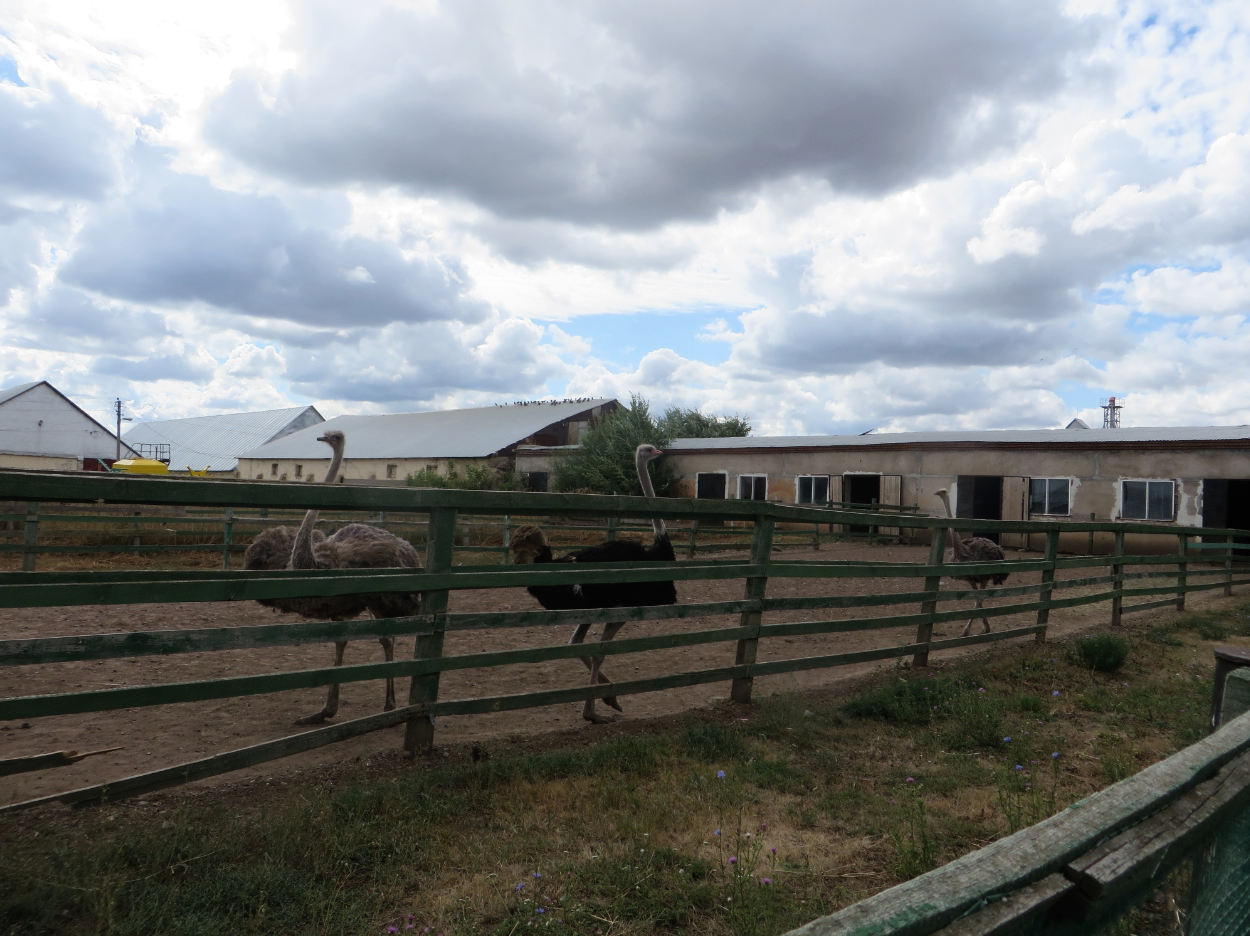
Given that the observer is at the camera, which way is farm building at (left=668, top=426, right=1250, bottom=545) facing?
facing the viewer and to the left of the viewer

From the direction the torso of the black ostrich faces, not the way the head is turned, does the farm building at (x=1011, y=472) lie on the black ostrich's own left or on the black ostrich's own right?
on the black ostrich's own left

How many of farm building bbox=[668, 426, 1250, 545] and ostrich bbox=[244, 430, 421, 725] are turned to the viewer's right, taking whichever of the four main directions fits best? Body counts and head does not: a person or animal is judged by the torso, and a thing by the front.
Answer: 0

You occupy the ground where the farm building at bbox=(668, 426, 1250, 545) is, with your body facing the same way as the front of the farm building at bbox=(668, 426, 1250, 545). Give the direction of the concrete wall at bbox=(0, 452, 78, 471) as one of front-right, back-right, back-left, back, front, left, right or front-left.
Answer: front-right

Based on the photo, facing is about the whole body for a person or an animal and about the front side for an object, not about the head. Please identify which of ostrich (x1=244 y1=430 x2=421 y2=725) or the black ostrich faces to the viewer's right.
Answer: the black ostrich

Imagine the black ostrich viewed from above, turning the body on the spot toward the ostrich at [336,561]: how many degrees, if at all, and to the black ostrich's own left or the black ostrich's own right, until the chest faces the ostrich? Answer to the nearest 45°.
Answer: approximately 180°

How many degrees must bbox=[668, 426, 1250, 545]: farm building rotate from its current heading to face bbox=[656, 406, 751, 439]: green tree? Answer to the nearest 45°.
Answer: approximately 90° to its right

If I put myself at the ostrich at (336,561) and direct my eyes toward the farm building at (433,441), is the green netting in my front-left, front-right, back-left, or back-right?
back-right

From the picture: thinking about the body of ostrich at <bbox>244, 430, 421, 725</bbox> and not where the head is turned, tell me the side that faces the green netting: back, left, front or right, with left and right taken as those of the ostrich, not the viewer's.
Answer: left

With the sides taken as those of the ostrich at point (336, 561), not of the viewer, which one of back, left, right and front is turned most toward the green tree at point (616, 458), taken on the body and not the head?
back

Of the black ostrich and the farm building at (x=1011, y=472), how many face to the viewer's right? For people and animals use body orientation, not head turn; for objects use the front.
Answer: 1

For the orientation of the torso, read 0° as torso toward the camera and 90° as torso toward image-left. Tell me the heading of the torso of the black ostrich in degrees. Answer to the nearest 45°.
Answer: approximately 270°

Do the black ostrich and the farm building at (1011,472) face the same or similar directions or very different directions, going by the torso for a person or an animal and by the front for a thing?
very different directions

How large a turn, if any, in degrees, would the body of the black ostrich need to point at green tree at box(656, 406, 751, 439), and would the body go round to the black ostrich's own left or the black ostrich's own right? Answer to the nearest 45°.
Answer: approximately 90° to the black ostrich's own left
